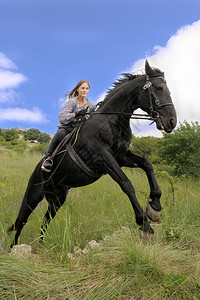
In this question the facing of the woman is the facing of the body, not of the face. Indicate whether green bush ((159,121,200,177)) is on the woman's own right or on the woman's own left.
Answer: on the woman's own left

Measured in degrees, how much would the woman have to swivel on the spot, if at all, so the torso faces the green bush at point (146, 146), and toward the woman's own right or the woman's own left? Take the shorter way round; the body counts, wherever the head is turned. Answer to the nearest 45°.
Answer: approximately 90° to the woman's own left

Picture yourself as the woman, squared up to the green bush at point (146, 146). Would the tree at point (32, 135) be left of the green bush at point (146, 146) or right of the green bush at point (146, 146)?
left

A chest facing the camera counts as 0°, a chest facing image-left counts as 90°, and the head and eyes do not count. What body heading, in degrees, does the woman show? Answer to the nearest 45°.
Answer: approximately 315°

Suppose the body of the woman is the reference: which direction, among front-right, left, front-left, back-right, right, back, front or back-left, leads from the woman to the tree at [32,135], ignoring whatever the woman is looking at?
back-left
